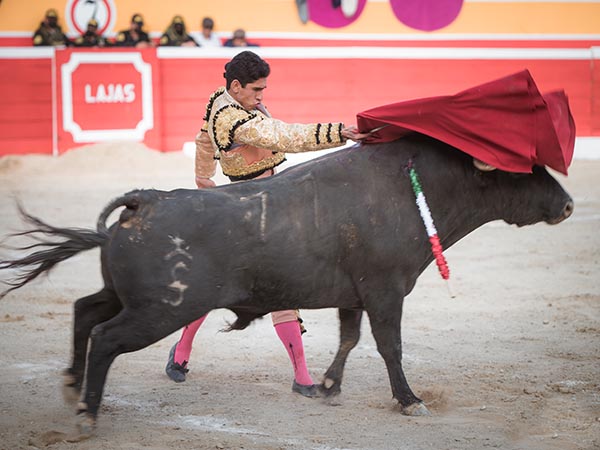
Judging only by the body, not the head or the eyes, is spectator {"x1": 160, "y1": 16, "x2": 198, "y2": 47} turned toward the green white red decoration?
yes

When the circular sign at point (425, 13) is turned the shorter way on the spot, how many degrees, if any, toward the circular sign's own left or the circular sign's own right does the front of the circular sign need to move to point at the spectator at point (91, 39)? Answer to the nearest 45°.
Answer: approximately 45° to the circular sign's own right

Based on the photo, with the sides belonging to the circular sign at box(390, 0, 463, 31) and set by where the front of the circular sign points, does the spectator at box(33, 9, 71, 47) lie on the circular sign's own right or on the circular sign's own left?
on the circular sign's own right

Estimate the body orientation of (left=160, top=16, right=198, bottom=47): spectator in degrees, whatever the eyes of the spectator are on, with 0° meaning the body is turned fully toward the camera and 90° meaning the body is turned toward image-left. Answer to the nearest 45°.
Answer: approximately 0°

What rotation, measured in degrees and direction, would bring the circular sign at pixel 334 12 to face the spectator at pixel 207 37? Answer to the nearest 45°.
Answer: approximately 45° to its right

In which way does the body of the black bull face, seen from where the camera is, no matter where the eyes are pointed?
to the viewer's right

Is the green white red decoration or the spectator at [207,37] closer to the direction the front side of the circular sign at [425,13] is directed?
the green white red decoration

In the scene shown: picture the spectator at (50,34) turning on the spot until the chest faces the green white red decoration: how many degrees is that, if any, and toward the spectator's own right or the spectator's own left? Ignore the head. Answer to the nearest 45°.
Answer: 0° — they already face it

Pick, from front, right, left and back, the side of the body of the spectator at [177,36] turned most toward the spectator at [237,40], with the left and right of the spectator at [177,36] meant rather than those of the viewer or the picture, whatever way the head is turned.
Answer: left
